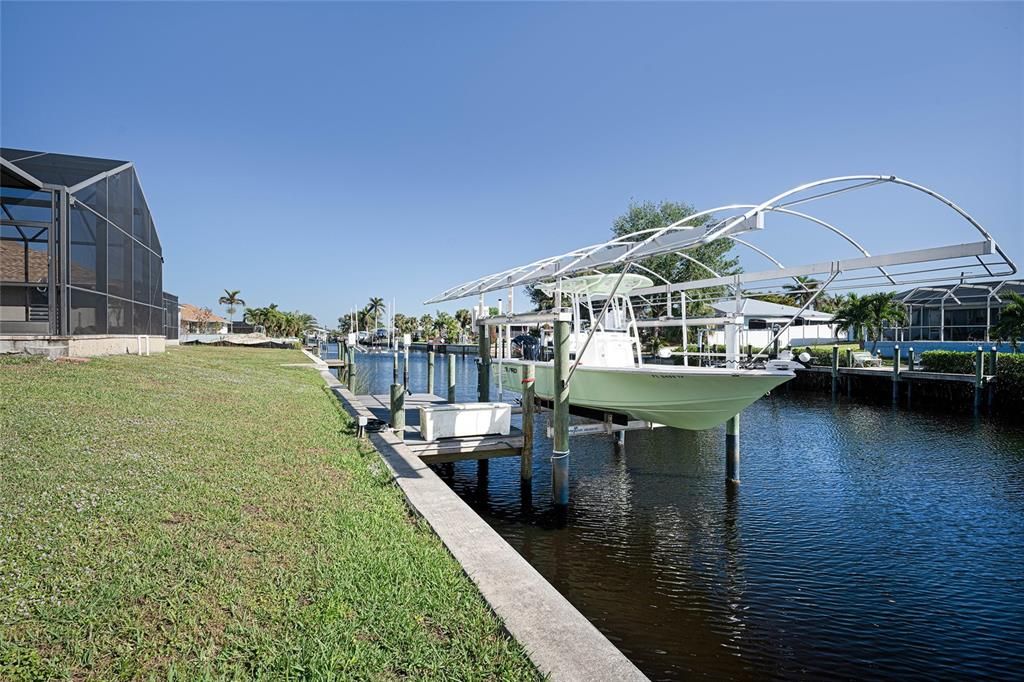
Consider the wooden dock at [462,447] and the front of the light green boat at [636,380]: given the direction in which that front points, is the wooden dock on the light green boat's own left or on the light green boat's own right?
on the light green boat's own right

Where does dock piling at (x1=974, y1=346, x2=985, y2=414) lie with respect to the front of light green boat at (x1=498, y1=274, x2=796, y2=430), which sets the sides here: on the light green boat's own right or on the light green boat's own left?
on the light green boat's own left

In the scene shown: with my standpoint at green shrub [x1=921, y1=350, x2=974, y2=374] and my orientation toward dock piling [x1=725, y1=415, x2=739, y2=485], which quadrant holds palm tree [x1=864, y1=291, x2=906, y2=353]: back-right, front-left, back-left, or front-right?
back-right

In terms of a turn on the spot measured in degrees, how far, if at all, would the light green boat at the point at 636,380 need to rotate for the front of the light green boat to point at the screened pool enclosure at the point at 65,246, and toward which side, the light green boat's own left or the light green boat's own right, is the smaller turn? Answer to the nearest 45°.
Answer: approximately 135° to the light green boat's own right

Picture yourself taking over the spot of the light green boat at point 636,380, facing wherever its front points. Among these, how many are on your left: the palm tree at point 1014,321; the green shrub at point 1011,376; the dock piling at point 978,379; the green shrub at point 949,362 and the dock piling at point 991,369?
5

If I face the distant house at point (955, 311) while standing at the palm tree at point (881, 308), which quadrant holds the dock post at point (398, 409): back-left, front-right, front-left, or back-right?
back-right

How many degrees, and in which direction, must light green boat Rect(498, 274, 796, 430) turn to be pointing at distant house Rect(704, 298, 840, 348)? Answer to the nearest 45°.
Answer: approximately 135° to its left

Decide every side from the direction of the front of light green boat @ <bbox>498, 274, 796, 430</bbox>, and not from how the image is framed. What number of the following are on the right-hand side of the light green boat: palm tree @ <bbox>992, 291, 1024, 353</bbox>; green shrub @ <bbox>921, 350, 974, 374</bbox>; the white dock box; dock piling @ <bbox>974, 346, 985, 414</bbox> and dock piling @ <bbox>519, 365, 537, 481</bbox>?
2

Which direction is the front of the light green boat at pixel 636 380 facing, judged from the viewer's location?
facing the viewer and to the right of the viewer

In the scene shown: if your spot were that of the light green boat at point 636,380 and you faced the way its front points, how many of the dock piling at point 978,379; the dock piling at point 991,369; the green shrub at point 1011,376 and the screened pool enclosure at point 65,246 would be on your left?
3

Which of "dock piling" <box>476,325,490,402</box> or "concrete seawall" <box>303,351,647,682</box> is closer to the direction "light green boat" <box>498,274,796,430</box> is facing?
the concrete seawall

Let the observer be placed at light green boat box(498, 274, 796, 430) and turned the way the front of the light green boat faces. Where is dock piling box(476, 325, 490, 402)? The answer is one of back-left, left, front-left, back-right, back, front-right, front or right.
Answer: back
